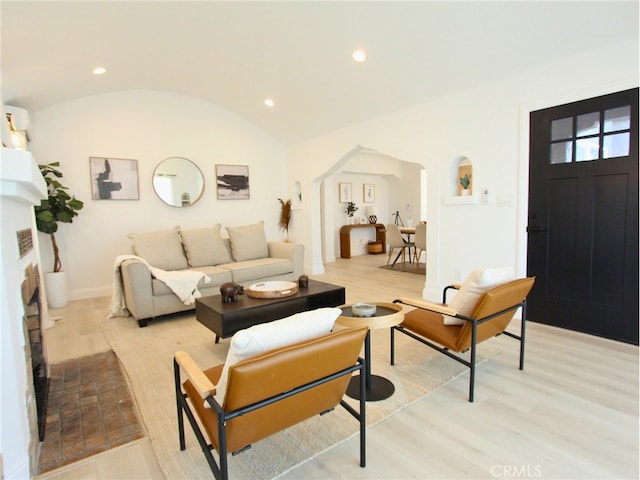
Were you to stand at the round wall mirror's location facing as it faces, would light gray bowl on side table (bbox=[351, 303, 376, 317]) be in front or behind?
in front

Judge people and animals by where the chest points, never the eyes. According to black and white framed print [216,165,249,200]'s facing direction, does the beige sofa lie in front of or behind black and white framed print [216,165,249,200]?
in front

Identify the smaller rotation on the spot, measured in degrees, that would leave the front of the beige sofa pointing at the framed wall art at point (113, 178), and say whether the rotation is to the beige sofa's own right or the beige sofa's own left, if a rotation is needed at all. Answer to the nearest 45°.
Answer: approximately 180°

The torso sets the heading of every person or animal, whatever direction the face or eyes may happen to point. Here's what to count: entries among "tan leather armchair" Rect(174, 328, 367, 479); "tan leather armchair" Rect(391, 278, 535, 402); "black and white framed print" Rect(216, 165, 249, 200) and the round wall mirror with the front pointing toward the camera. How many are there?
2

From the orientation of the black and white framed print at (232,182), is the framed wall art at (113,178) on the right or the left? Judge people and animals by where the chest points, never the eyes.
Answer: on its right

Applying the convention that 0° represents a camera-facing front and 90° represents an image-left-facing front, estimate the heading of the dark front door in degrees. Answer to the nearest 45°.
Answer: approximately 45°

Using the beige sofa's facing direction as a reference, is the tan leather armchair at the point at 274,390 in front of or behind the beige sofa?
in front

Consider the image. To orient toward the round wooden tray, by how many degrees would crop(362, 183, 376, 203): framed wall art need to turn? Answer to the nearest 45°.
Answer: approximately 45° to its right

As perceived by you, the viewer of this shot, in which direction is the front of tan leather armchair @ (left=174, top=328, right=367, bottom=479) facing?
facing away from the viewer and to the left of the viewer

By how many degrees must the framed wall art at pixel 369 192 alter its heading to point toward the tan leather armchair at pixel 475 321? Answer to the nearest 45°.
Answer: approximately 45° to its right

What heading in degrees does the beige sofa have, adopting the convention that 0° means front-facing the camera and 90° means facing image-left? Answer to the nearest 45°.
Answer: approximately 315°

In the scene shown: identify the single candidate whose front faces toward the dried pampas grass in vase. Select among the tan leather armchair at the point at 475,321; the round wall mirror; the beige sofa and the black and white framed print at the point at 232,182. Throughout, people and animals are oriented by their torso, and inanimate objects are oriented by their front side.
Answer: the tan leather armchair

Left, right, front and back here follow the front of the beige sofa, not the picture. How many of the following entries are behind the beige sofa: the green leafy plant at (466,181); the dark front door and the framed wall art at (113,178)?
1
